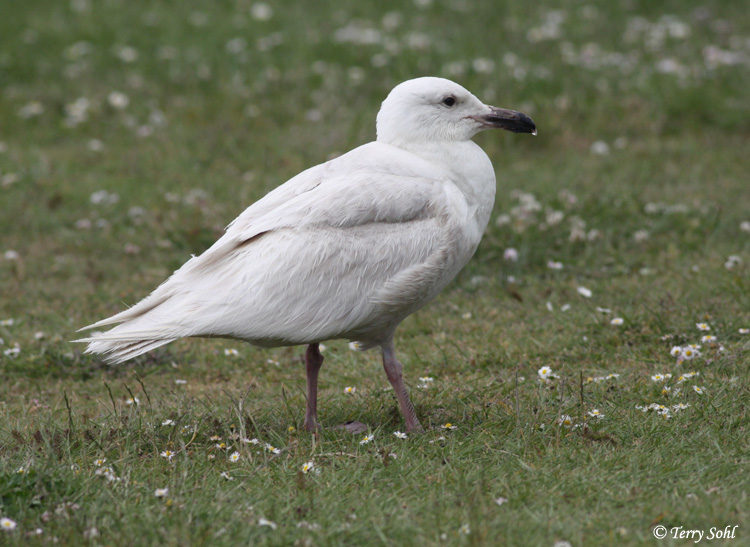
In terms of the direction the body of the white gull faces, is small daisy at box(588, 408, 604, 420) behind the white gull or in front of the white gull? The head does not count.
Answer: in front

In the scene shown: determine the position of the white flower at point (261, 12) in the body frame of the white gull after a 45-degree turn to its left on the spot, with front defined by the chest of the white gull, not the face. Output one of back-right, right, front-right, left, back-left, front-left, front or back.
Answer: front-left

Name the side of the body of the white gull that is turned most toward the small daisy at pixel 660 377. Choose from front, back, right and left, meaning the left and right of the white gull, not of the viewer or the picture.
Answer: front

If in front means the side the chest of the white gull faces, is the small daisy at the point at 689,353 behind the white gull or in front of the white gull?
in front

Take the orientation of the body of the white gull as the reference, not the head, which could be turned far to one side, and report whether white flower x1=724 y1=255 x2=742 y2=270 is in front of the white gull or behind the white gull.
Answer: in front

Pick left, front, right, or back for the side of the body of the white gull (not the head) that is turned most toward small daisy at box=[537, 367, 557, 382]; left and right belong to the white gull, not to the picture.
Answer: front

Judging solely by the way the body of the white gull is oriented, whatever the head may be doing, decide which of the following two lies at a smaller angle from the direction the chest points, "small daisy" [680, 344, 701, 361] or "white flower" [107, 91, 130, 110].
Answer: the small daisy

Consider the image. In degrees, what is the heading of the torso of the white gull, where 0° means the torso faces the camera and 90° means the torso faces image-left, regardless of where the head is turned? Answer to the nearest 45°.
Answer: approximately 270°
